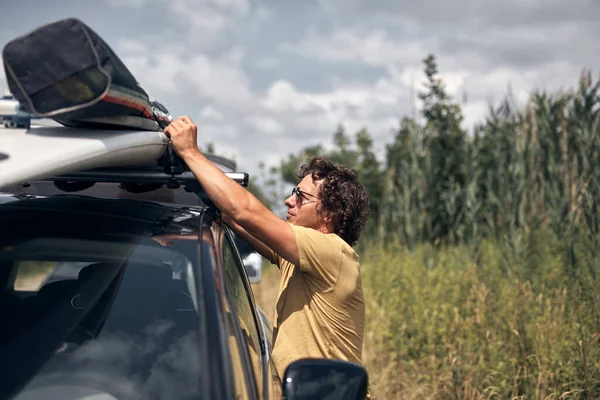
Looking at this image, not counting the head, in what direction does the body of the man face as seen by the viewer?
to the viewer's left

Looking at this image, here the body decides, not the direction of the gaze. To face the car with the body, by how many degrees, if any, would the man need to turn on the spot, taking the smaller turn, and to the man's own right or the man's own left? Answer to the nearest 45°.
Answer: approximately 45° to the man's own left

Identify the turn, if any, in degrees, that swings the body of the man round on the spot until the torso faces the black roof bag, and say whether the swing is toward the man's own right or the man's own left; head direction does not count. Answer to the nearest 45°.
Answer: approximately 45° to the man's own left

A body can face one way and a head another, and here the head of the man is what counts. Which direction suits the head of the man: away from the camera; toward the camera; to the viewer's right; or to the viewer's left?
to the viewer's left
